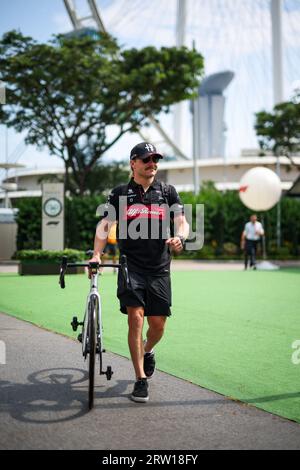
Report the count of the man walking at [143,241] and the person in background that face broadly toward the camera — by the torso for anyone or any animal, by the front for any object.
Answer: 2

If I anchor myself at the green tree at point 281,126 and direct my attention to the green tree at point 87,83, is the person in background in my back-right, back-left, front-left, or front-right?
front-left

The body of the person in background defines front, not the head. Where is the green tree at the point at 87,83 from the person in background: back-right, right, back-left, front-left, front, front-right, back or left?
back-right

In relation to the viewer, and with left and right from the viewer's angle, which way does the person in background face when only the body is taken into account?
facing the viewer

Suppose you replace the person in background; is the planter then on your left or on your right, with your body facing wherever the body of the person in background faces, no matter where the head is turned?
on your right

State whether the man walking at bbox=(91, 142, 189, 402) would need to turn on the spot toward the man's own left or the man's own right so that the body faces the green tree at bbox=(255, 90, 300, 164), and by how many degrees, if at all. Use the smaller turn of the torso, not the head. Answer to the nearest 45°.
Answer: approximately 180°

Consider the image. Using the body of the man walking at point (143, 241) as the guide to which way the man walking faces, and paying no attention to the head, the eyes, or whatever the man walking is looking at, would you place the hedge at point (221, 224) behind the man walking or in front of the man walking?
behind

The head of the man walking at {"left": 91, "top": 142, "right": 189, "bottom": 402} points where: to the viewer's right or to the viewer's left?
to the viewer's right

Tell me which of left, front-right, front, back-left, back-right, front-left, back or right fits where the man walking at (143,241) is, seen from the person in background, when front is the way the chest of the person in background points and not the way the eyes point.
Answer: front

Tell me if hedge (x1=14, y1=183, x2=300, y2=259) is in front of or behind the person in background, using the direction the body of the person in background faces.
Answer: behind

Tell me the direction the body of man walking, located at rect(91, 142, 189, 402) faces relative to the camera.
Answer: toward the camera

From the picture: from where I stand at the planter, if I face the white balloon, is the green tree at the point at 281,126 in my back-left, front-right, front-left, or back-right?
front-left

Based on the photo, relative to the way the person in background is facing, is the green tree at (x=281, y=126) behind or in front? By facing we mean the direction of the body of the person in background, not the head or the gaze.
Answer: behind
